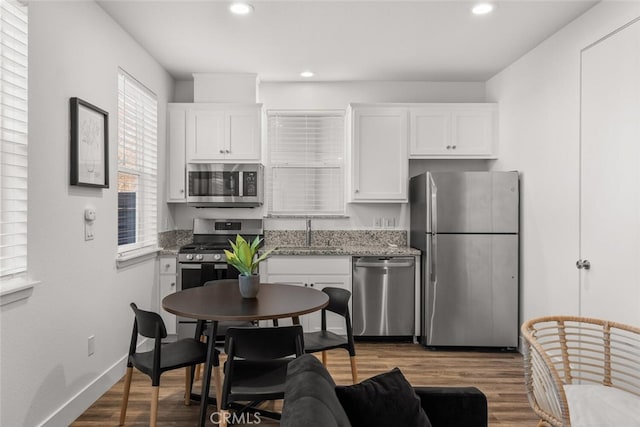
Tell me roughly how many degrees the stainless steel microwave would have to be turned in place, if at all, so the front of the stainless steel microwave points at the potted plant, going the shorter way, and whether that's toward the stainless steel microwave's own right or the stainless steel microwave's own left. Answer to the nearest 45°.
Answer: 0° — it already faces it

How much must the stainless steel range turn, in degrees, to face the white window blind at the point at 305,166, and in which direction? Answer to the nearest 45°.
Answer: approximately 90° to its left

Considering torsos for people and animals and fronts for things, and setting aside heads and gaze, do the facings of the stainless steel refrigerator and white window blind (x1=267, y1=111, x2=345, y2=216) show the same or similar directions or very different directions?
same or similar directions

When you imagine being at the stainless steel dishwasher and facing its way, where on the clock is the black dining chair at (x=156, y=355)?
The black dining chair is roughly at 1 o'clock from the stainless steel dishwasher.

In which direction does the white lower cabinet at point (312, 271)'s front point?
toward the camera

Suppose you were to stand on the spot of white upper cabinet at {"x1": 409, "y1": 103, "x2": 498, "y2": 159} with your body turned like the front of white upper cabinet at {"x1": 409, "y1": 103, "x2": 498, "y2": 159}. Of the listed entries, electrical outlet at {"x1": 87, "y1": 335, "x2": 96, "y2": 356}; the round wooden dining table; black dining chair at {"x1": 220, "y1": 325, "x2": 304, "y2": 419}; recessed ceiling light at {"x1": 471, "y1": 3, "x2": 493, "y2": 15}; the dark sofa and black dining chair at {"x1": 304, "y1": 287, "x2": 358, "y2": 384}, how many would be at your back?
0

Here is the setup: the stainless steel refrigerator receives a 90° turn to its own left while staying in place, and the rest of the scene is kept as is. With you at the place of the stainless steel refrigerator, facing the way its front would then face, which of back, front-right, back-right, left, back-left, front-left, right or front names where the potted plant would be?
back-right

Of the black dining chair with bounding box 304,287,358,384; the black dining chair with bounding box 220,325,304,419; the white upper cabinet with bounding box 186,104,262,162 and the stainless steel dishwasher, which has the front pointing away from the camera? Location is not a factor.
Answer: the black dining chair with bounding box 220,325,304,419

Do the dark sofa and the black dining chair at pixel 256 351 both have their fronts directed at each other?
no

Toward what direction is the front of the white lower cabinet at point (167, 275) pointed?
toward the camera

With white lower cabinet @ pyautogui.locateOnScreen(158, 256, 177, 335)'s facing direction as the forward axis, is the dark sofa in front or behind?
in front

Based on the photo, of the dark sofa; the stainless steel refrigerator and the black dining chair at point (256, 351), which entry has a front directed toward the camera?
the stainless steel refrigerator

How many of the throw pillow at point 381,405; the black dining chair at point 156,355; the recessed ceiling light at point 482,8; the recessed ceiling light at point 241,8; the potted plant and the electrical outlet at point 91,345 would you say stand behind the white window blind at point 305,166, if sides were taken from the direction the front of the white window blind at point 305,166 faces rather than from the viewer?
0

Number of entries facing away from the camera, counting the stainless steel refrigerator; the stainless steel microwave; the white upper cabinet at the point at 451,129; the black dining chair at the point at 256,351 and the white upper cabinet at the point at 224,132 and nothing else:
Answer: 1

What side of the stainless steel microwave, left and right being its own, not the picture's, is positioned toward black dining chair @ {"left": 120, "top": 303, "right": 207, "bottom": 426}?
front

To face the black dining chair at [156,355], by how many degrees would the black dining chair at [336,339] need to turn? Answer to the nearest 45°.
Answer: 0° — it already faces it

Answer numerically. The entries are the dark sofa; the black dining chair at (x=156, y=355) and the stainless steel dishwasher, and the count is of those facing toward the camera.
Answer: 1
